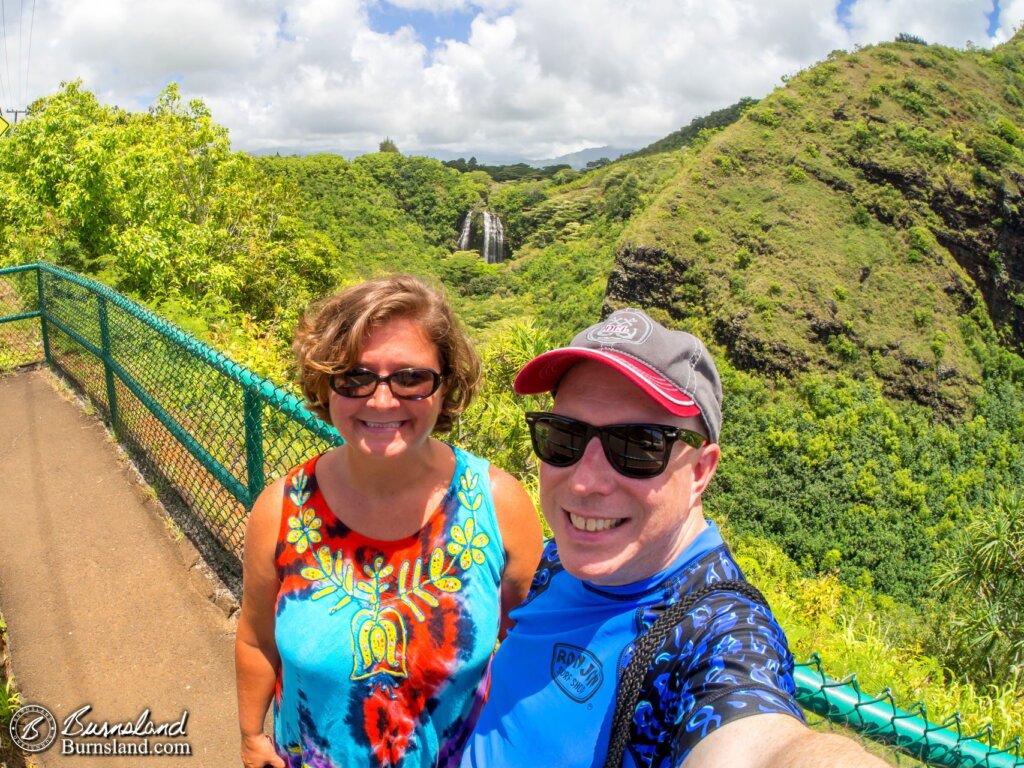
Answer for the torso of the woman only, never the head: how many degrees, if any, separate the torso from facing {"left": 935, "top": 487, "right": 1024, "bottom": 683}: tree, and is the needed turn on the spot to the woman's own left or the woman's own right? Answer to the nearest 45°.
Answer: approximately 135° to the woman's own left

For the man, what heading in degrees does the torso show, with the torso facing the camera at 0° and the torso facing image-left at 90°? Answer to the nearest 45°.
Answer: approximately 45°

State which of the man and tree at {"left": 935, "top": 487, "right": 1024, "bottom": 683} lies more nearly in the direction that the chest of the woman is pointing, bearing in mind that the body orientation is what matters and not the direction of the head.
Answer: the man

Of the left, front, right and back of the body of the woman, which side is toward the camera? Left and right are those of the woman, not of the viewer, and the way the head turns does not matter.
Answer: front

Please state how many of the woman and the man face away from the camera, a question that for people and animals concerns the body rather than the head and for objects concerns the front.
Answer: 0

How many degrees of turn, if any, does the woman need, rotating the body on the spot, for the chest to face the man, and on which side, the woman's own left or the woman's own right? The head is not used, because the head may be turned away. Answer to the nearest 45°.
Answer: approximately 45° to the woman's own left
